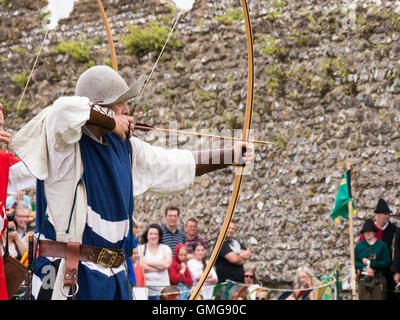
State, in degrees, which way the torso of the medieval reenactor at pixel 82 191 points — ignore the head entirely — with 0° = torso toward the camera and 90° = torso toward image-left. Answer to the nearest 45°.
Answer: approximately 315°

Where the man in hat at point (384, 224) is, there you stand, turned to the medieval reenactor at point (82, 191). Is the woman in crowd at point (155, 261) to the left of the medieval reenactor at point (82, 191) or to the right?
right

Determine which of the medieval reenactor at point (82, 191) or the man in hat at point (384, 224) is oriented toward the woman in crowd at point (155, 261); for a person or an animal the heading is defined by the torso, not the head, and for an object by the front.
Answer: the man in hat

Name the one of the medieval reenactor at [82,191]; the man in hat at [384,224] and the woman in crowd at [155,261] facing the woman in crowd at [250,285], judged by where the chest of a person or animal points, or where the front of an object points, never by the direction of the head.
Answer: the man in hat

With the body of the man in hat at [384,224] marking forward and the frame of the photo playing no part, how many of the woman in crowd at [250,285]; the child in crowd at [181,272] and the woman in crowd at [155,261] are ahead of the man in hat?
3

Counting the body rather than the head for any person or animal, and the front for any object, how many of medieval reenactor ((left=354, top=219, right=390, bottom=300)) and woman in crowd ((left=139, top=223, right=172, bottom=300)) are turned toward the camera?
2

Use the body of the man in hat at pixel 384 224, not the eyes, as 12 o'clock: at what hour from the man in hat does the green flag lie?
The green flag is roughly at 2 o'clock from the man in hat.

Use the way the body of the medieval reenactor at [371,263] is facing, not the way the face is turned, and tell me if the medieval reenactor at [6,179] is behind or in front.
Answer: in front

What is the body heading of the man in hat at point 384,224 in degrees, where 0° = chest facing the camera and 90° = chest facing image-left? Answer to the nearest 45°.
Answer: approximately 45°

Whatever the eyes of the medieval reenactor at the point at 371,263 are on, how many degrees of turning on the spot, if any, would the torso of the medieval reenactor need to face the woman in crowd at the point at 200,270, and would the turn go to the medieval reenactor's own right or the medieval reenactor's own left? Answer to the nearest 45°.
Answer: approximately 45° to the medieval reenactor's own right
